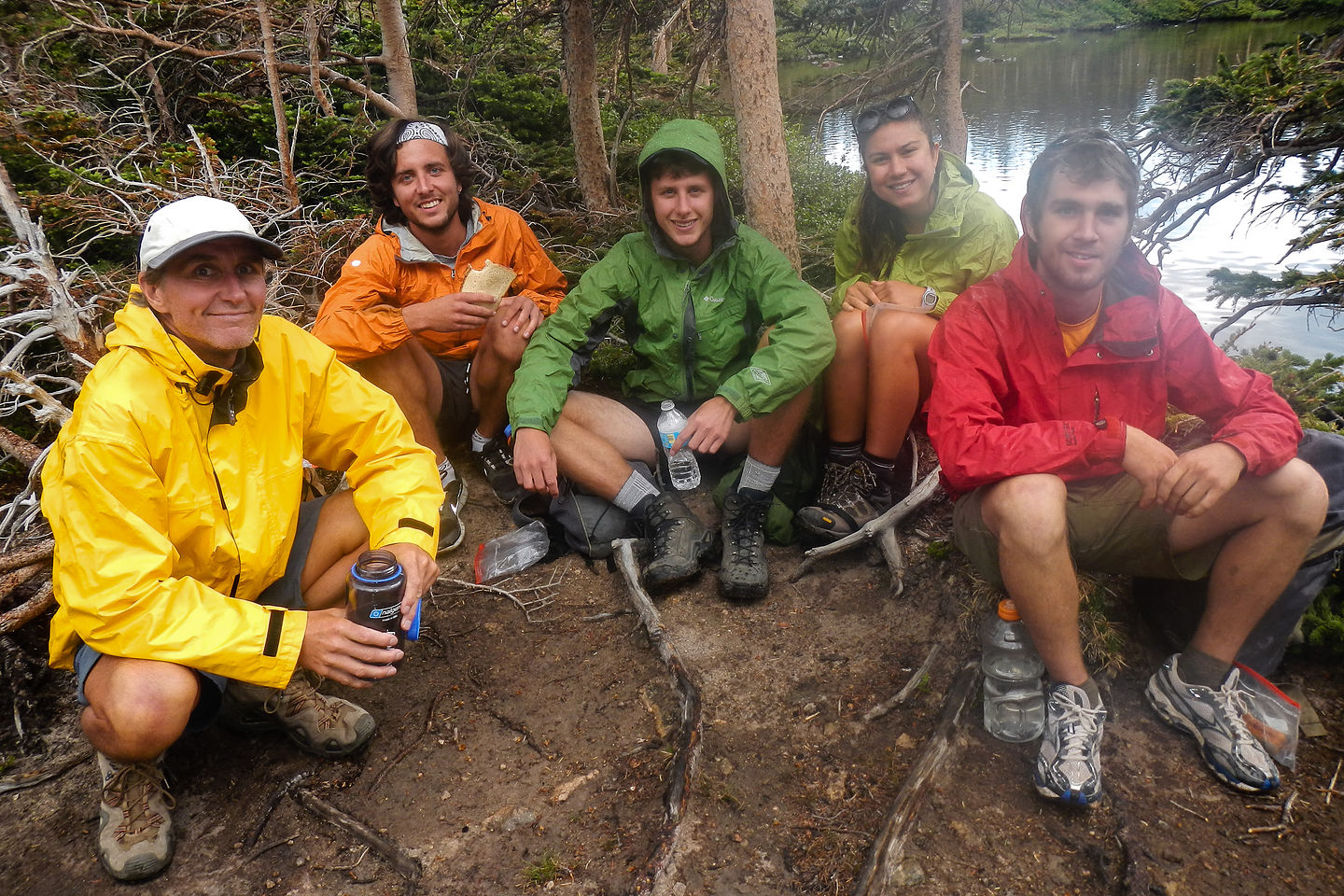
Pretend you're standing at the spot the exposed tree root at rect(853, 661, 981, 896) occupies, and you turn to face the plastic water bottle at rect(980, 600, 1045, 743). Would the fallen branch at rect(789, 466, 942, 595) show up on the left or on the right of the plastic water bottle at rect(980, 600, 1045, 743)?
left

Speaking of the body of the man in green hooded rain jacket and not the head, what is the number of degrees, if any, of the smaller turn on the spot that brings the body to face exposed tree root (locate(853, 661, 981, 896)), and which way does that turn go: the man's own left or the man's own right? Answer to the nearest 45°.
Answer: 0° — they already face it

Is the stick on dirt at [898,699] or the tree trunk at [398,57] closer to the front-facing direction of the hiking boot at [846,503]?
the stick on dirt

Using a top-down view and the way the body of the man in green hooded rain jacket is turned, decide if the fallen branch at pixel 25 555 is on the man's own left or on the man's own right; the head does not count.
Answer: on the man's own right

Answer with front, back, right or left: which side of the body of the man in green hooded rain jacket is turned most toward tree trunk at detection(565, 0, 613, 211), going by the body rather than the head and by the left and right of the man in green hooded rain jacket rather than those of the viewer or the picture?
back

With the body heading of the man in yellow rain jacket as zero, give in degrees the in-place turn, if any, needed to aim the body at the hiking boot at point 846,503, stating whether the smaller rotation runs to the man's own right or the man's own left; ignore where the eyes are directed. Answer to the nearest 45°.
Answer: approximately 45° to the man's own left

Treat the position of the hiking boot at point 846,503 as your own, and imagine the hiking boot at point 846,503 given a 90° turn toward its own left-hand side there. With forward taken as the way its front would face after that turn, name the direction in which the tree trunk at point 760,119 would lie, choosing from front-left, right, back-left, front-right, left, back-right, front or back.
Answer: back-left

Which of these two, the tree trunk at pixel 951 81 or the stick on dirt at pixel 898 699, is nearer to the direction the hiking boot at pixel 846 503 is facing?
the stick on dirt

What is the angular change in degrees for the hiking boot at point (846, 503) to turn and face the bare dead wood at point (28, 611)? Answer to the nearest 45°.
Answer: approximately 45° to its right

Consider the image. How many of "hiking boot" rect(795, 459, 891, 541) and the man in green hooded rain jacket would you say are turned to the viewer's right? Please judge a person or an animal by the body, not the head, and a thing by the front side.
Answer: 0

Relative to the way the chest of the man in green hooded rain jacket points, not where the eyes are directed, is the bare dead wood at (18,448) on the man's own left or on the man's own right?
on the man's own right

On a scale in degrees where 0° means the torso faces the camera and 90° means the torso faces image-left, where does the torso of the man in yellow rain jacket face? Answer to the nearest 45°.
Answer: approximately 315°

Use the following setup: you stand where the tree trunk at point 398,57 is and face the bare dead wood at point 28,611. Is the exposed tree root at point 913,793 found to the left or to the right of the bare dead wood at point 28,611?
left

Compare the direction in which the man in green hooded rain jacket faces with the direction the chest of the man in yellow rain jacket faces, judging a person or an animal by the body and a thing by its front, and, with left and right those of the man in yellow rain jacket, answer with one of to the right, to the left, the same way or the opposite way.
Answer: to the right
